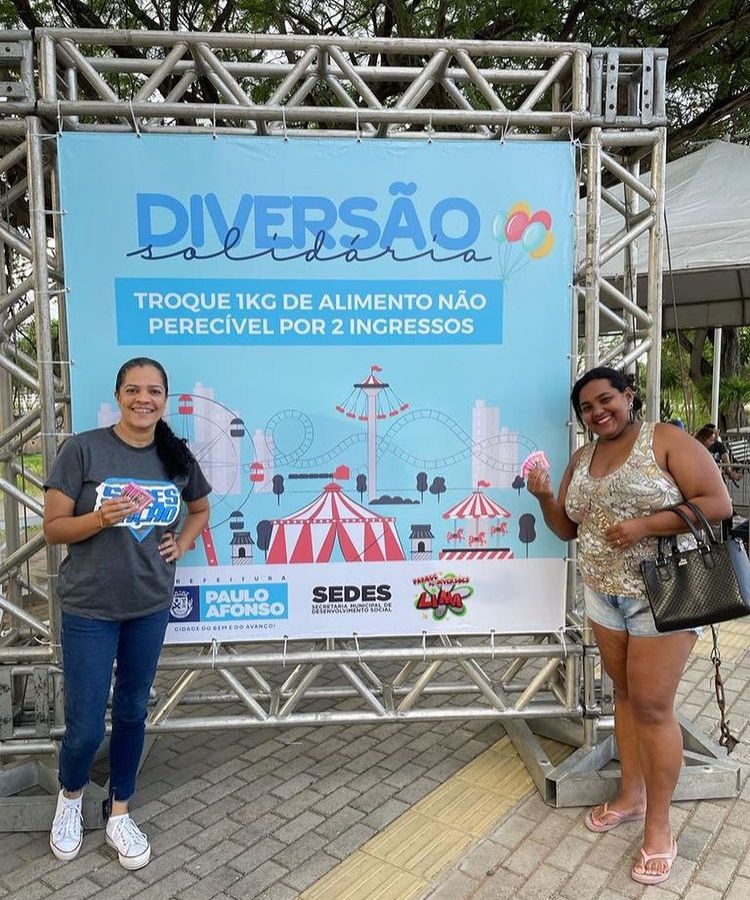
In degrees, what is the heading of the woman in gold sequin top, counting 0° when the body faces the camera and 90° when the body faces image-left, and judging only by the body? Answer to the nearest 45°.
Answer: approximately 45°

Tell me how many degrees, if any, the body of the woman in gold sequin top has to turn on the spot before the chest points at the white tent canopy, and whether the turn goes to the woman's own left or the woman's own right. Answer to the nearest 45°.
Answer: approximately 135° to the woman's own right

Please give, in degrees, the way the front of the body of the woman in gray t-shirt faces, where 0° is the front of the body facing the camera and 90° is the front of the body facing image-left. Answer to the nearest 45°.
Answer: approximately 0°

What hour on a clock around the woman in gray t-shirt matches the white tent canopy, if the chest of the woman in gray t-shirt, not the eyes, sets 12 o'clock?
The white tent canopy is roughly at 8 o'clock from the woman in gray t-shirt.

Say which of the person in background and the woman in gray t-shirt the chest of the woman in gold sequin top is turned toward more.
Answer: the woman in gray t-shirt

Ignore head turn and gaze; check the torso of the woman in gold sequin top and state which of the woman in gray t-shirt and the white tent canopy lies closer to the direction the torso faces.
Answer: the woman in gray t-shirt

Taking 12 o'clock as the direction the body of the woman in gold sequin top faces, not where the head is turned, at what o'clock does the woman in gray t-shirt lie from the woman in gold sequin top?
The woman in gray t-shirt is roughly at 1 o'clock from the woman in gold sequin top.
